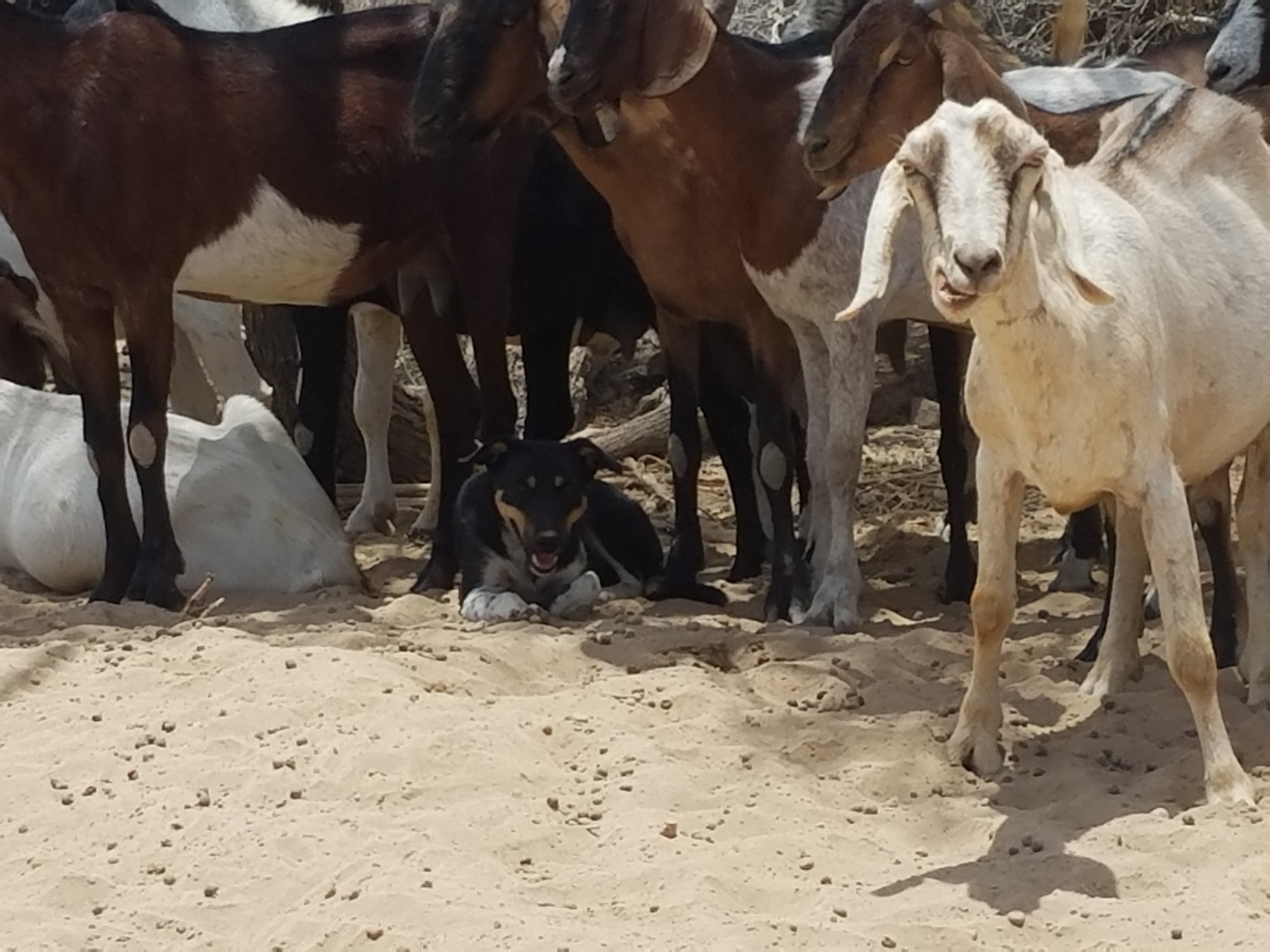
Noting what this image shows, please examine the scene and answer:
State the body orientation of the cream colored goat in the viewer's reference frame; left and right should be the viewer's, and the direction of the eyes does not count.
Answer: facing the viewer and to the left of the viewer

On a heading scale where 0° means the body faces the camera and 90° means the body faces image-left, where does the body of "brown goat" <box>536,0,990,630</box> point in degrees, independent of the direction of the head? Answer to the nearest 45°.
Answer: approximately 45°

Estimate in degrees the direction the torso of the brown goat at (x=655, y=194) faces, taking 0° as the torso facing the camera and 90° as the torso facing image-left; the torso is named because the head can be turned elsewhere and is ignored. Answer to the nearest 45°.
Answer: approximately 45°

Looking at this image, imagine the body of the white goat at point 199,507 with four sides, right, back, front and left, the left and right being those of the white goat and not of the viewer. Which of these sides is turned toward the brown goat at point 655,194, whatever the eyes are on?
back

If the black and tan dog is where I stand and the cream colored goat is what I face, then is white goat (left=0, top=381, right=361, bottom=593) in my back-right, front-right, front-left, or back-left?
back-right

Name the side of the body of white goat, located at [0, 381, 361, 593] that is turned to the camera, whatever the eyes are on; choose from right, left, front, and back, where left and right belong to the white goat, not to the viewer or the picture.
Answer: left
